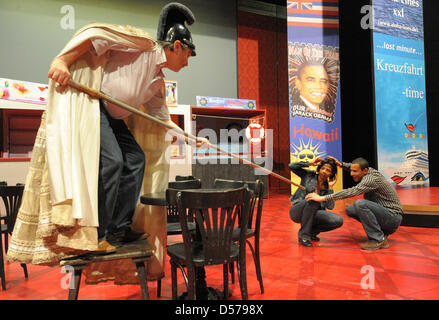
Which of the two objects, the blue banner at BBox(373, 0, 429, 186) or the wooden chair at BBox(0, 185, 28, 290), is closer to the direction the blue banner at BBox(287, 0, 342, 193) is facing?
the wooden chair

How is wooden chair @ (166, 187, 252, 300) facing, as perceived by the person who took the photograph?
facing away from the viewer and to the left of the viewer

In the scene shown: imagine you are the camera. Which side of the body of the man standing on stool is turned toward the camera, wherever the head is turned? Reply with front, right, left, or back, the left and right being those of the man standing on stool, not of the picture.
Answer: right

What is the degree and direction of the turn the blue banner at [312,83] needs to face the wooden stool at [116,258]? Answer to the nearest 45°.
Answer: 0° — it already faces it

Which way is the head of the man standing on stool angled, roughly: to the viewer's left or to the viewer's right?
to the viewer's right
